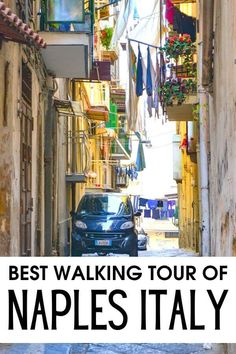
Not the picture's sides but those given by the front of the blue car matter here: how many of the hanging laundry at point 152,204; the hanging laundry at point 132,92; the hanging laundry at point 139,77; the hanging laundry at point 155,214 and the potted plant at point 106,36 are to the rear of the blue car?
5

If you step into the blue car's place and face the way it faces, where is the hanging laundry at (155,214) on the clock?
The hanging laundry is roughly at 6 o'clock from the blue car.

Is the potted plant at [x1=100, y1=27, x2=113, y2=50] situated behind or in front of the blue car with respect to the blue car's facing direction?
behind

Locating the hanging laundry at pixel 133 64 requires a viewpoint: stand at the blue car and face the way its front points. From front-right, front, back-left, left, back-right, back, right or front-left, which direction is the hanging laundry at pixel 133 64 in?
back

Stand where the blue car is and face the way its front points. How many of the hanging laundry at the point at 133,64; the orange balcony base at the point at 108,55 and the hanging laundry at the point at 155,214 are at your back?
3

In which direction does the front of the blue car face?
toward the camera

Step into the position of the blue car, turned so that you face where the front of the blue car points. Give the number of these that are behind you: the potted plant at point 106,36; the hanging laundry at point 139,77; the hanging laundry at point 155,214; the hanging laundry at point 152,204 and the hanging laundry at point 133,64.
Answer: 5

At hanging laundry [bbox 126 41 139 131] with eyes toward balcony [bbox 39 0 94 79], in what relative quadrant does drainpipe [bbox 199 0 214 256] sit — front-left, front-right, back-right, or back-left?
front-left

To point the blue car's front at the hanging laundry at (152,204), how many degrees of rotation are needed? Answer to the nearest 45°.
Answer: approximately 180°

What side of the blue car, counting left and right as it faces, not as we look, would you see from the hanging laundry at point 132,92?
back
